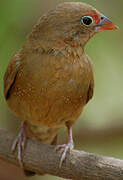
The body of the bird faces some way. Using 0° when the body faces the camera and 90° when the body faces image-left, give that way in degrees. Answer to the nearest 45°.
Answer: approximately 0°
